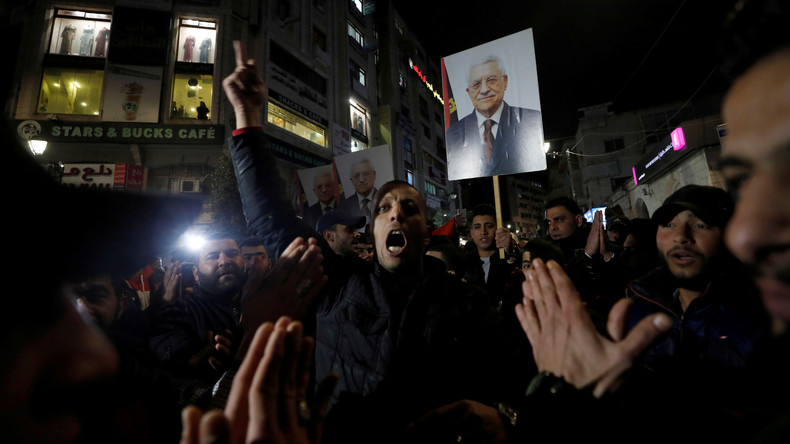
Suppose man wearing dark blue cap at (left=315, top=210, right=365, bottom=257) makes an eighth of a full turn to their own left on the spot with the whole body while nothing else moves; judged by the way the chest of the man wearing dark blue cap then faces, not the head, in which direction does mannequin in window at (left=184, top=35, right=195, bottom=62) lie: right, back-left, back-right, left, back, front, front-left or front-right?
left

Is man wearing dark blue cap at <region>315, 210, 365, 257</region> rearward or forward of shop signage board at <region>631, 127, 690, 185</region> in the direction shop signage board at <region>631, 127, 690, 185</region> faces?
forward

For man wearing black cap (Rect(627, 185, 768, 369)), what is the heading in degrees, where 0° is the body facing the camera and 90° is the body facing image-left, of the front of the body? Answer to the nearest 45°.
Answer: approximately 45°

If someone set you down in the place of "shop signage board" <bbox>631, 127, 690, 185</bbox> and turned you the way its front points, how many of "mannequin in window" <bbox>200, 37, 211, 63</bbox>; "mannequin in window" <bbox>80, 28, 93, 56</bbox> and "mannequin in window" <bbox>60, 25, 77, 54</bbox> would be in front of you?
3

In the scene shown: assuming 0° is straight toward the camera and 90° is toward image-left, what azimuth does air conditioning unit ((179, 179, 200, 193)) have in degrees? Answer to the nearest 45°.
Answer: approximately 0°

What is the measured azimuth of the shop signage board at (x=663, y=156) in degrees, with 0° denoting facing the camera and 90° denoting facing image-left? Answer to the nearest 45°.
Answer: approximately 45°

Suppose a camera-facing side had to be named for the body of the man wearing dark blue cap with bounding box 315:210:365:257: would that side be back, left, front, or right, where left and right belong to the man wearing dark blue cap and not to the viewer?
right

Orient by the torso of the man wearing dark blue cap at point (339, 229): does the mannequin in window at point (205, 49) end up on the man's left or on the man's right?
on the man's left

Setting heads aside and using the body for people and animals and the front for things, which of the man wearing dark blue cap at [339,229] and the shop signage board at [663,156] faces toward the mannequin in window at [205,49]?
the shop signage board

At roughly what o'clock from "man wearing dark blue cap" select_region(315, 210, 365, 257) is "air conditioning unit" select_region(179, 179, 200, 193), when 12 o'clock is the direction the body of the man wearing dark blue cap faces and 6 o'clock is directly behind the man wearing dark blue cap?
The air conditioning unit is roughly at 8 o'clock from the man wearing dark blue cap.
